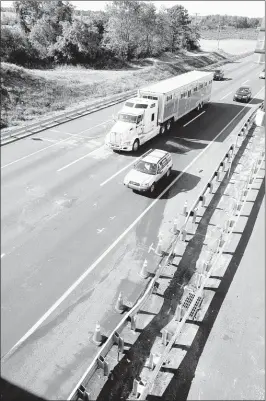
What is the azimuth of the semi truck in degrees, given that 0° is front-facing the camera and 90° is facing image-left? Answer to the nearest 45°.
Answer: approximately 45°

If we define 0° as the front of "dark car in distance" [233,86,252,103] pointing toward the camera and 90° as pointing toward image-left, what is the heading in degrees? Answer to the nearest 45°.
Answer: approximately 45°

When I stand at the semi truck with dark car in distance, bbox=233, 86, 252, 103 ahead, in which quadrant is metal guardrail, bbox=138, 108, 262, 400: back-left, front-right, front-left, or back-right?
back-right

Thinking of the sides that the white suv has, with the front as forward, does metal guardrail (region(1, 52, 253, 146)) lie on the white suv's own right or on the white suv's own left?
on the white suv's own right
